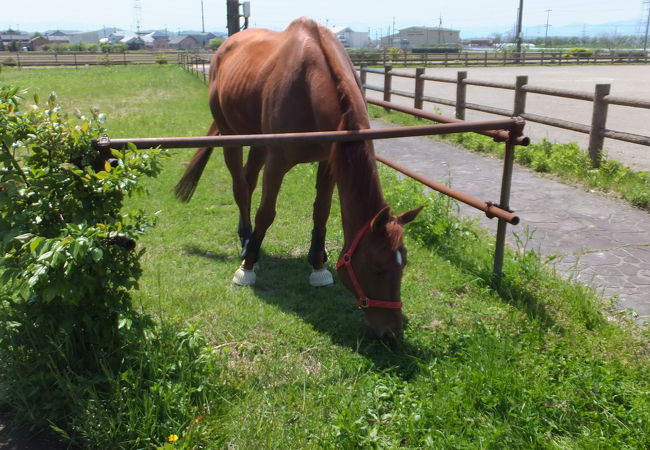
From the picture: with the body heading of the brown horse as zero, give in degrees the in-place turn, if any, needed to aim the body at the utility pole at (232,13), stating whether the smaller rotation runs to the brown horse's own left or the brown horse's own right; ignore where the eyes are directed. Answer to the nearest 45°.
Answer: approximately 135° to the brown horse's own left

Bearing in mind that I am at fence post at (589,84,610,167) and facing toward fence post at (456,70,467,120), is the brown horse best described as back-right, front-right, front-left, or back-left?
back-left

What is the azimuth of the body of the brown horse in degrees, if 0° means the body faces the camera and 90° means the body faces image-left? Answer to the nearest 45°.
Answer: approximately 315°

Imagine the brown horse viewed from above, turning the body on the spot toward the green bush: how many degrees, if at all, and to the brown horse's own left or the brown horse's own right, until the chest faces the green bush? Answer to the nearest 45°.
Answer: approximately 90° to the brown horse's own right

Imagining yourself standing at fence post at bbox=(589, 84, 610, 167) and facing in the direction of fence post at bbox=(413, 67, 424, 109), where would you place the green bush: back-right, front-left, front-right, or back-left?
back-left

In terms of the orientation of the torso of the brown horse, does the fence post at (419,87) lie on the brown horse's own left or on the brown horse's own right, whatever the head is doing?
on the brown horse's own left

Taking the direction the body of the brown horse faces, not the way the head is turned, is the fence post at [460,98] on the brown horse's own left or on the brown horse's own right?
on the brown horse's own left

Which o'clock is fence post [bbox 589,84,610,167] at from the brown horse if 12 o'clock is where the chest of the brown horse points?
The fence post is roughly at 9 o'clock from the brown horse.
